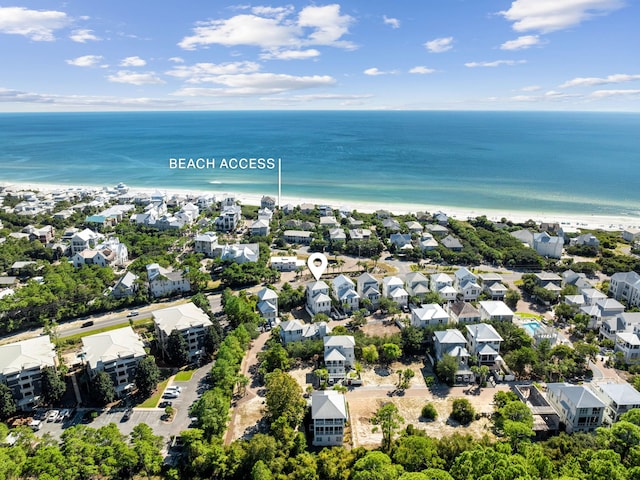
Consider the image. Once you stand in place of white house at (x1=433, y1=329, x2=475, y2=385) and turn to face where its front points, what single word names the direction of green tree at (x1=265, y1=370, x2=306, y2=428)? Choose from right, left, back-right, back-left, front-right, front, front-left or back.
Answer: front-right

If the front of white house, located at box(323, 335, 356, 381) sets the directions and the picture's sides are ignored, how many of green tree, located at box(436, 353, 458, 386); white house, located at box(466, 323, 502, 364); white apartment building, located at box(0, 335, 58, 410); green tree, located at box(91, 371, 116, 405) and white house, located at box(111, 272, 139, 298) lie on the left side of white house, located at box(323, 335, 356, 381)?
2

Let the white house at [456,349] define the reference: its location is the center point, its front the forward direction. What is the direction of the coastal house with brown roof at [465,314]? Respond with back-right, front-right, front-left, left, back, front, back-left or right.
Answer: back

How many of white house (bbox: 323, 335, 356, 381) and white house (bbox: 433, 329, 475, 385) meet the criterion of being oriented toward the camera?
2

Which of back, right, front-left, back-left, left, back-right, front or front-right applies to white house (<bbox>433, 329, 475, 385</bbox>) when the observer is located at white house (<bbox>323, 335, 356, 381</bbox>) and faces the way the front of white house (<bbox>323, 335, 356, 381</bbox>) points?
left

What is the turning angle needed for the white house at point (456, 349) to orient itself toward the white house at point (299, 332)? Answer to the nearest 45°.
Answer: approximately 90° to its right

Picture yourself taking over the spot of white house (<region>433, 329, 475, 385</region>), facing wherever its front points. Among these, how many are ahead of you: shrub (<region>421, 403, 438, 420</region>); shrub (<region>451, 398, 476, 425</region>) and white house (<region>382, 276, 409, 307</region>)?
2

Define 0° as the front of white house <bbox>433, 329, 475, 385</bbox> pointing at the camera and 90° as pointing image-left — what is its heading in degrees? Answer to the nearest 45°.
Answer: approximately 0°

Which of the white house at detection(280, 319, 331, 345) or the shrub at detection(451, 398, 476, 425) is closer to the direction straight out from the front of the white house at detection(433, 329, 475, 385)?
the shrub

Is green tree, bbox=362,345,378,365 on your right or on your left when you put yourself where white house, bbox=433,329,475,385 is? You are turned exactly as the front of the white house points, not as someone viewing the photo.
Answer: on your right

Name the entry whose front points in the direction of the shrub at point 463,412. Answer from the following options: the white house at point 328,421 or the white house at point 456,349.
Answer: the white house at point 456,349

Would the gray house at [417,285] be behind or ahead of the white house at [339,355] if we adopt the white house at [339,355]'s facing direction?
behind
